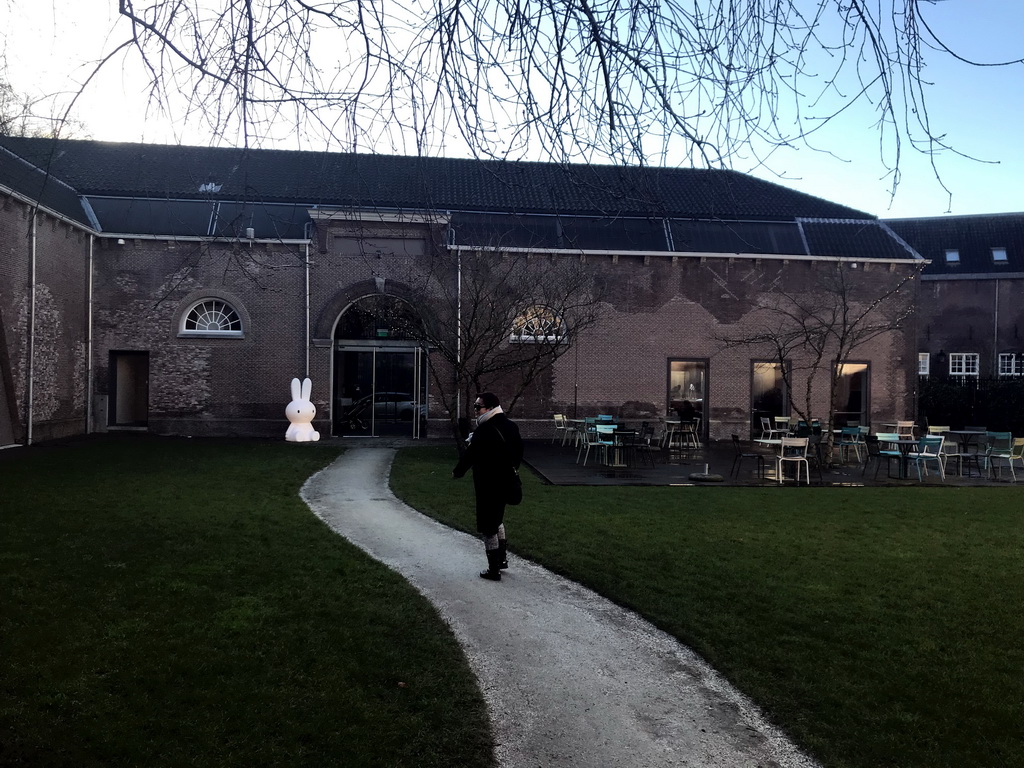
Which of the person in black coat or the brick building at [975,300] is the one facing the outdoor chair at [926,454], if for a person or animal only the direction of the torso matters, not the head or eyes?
the brick building

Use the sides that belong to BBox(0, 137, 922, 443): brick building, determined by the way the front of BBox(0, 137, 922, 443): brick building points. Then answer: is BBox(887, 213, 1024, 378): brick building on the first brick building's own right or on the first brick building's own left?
on the first brick building's own left

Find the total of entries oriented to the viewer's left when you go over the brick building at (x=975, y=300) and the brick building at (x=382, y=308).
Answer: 0

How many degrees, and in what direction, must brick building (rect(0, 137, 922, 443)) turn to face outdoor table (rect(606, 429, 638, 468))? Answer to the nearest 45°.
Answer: approximately 45° to its left

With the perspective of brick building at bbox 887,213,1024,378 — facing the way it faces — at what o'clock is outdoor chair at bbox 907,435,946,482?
The outdoor chair is roughly at 12 o'clock from the brick building.

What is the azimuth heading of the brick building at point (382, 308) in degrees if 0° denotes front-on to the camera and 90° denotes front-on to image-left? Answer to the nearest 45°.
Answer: approximately 0°

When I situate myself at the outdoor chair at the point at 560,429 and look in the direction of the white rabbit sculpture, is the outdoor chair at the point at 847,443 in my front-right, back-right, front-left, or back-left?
back-left
